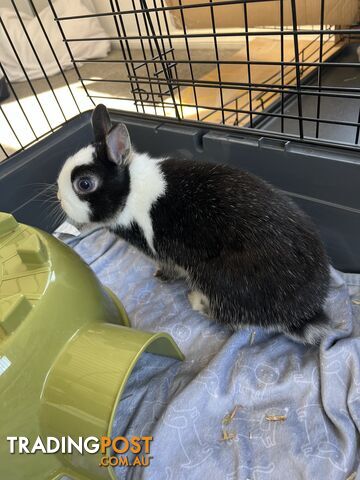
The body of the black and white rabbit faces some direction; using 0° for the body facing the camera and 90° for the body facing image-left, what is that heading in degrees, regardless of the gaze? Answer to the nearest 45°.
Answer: approximately 135°
